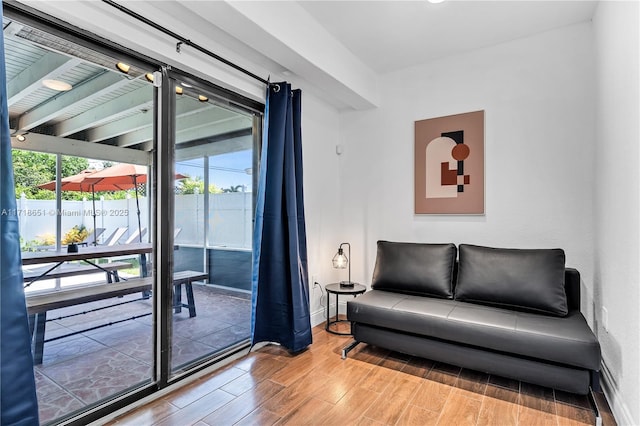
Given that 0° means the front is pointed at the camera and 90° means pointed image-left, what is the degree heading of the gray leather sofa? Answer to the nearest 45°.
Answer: approximately 45°

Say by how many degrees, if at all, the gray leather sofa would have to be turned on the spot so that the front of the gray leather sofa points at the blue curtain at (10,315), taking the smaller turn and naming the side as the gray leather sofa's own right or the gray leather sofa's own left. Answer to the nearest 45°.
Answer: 0° — it already faces it

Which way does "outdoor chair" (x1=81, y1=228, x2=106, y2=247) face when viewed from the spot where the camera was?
facing the viewer and to the left of the viewer

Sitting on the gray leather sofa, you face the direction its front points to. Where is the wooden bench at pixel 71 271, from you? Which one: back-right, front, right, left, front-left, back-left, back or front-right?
right

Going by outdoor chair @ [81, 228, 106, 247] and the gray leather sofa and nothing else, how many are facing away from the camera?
0
